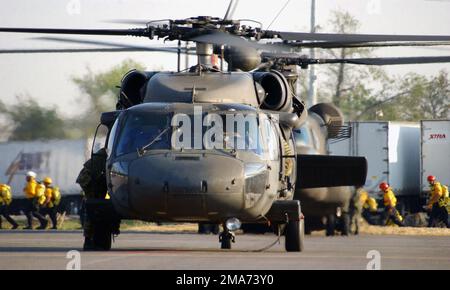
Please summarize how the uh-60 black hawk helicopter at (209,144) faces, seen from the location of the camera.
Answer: facing the viewer

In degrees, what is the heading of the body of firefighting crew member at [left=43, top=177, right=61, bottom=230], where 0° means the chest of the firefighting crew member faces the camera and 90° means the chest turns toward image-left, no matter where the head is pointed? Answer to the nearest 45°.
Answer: approximately 90°

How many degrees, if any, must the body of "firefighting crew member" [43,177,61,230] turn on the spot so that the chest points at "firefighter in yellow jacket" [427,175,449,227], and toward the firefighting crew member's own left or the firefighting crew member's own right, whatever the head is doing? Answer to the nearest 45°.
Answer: approximately 180°

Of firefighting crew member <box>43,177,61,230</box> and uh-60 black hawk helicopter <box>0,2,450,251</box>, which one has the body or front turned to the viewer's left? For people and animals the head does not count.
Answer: the firefighting crew member

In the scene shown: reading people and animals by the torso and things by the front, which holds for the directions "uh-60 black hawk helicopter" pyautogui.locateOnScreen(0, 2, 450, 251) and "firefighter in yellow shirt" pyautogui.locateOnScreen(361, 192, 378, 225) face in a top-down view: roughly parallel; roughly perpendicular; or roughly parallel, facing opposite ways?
roughly perpendicular

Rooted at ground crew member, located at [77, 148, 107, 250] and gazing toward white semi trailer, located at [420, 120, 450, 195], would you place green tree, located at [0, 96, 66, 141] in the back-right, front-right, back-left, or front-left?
front-left

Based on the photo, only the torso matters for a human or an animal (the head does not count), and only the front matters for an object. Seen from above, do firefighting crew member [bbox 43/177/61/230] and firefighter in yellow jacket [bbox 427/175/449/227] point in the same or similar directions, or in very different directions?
same or similar directions

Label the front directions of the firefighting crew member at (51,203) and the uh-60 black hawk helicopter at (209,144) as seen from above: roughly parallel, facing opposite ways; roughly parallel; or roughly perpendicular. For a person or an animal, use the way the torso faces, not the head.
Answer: roughly perpendicular

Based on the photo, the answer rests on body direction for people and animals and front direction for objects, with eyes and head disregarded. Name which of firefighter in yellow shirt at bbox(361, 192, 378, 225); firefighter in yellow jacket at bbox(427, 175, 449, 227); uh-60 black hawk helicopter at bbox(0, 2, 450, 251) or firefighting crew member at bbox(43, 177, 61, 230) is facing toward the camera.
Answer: the uh-60 black hawk helicopter
